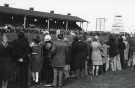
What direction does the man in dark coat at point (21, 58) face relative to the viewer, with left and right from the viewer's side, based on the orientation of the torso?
facing away from the viewer

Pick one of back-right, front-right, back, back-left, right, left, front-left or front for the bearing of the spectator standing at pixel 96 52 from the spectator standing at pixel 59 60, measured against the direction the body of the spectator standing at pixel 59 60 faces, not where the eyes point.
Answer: front-right

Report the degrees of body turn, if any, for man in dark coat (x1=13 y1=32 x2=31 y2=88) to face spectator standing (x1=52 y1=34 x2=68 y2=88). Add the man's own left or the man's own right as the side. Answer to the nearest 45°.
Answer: approximately 45° to the man's own right

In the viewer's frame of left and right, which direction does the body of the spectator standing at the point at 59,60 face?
facing away from the viewer

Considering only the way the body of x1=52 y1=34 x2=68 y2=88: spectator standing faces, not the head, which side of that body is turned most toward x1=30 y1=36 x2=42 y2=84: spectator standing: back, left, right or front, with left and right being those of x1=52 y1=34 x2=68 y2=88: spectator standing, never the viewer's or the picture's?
left
